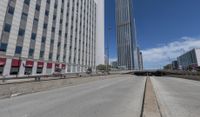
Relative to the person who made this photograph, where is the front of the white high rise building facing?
facing the viewer and to the right of the viewer
